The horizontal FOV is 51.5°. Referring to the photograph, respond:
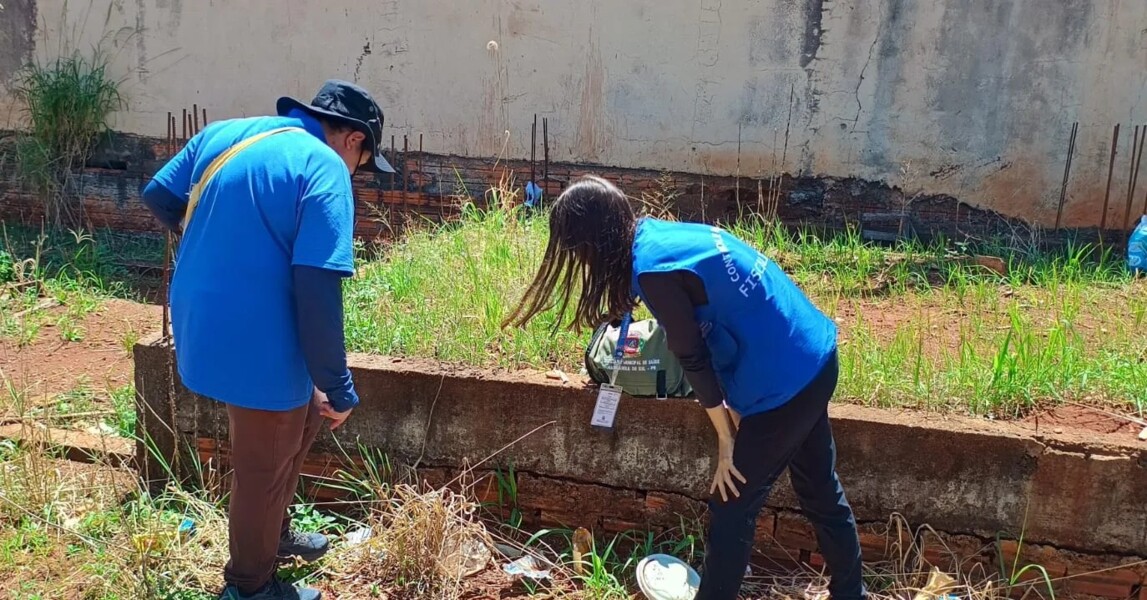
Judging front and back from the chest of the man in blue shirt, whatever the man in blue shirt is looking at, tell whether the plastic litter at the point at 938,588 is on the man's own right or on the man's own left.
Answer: on the man's own right

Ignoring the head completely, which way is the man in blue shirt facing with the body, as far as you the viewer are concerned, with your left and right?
facing away from the viewer and to the right of the viewer

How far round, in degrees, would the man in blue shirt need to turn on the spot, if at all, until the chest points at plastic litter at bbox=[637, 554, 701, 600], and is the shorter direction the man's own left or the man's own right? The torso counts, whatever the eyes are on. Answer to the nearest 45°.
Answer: approximately 45° to the man's own right

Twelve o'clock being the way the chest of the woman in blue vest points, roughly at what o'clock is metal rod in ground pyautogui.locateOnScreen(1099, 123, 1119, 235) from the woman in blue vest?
The metal rod in ground is roughly at 4 o'clock from the woman in blue vest.

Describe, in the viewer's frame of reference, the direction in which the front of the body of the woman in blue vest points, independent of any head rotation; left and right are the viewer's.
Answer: facing to the left of the viewer

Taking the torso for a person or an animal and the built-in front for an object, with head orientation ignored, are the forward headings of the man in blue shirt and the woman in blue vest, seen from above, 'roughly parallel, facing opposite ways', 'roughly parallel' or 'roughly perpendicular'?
roughly perpendicular

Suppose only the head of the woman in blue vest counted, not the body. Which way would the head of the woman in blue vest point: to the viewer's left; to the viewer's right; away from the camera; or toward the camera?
to the viewer's left

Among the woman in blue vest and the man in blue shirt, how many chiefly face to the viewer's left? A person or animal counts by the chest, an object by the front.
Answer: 1

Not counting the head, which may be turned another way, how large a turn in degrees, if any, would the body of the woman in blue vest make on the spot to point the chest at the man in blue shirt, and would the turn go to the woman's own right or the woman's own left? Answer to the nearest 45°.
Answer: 0° — they already face them

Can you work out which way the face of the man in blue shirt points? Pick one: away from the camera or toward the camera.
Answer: away from the camera
